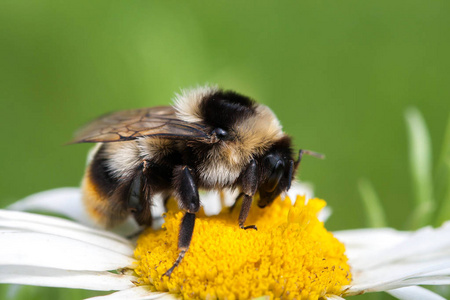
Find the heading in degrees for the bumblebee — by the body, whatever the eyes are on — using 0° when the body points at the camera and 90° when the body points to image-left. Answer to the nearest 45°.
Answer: approximately 270°

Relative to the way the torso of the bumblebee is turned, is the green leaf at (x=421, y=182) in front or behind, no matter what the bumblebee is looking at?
in front

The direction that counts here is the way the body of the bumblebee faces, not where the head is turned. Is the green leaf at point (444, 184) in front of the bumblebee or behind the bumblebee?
in front
